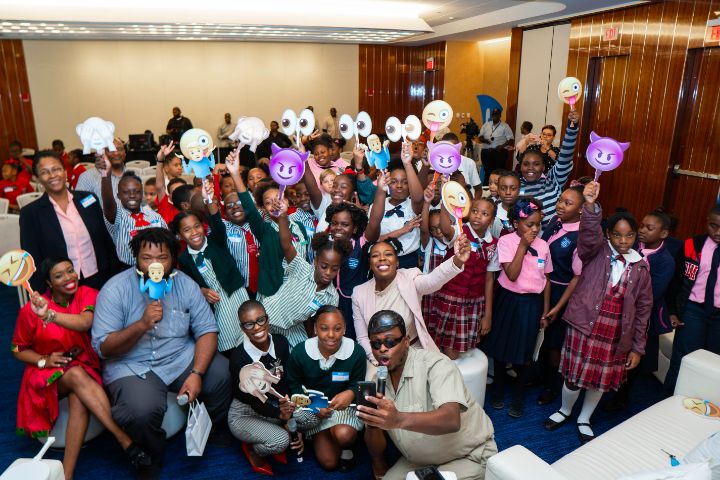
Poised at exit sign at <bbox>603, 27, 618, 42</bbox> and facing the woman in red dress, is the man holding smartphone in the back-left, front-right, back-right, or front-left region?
front-left

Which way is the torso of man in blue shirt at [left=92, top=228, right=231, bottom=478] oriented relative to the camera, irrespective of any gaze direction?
toward the camera

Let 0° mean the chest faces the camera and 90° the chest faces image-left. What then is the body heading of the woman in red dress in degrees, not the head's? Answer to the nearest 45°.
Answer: approximately 315°

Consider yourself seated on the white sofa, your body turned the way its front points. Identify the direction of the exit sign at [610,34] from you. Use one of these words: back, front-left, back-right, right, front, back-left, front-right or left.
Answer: front-right

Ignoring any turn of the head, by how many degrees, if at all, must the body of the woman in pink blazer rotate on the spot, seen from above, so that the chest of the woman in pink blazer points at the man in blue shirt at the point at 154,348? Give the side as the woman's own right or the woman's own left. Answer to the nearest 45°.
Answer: approximately 90° to the woman's own right

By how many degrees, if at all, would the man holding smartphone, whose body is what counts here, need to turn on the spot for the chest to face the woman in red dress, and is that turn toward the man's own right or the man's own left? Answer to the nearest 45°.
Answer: approximately 45° to the man's own right

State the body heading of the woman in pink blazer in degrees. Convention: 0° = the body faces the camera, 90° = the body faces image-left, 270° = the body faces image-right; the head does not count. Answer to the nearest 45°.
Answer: approximately 0°

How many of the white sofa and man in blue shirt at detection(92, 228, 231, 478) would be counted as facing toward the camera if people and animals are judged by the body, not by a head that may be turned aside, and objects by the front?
1

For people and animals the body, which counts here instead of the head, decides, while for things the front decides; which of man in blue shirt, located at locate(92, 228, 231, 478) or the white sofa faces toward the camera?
the man in blue shirt

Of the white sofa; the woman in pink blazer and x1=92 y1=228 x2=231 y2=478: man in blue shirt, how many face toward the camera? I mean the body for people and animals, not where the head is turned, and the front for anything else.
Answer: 2

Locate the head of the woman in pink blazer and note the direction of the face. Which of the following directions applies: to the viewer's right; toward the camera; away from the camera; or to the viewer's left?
toward the camera

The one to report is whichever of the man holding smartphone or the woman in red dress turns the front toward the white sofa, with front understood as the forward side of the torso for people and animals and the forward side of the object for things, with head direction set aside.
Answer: the woman in red dress

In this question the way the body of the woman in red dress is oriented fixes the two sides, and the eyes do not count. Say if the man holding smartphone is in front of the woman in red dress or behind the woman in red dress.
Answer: in front

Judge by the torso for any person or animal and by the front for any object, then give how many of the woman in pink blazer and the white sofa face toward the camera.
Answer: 1
